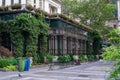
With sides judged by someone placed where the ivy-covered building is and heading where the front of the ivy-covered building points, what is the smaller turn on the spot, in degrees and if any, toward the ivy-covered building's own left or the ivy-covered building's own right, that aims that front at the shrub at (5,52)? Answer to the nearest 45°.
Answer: approximately 90° to the ivy-covered building's own right

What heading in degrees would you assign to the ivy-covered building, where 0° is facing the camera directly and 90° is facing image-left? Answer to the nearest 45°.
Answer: approximately 315°
